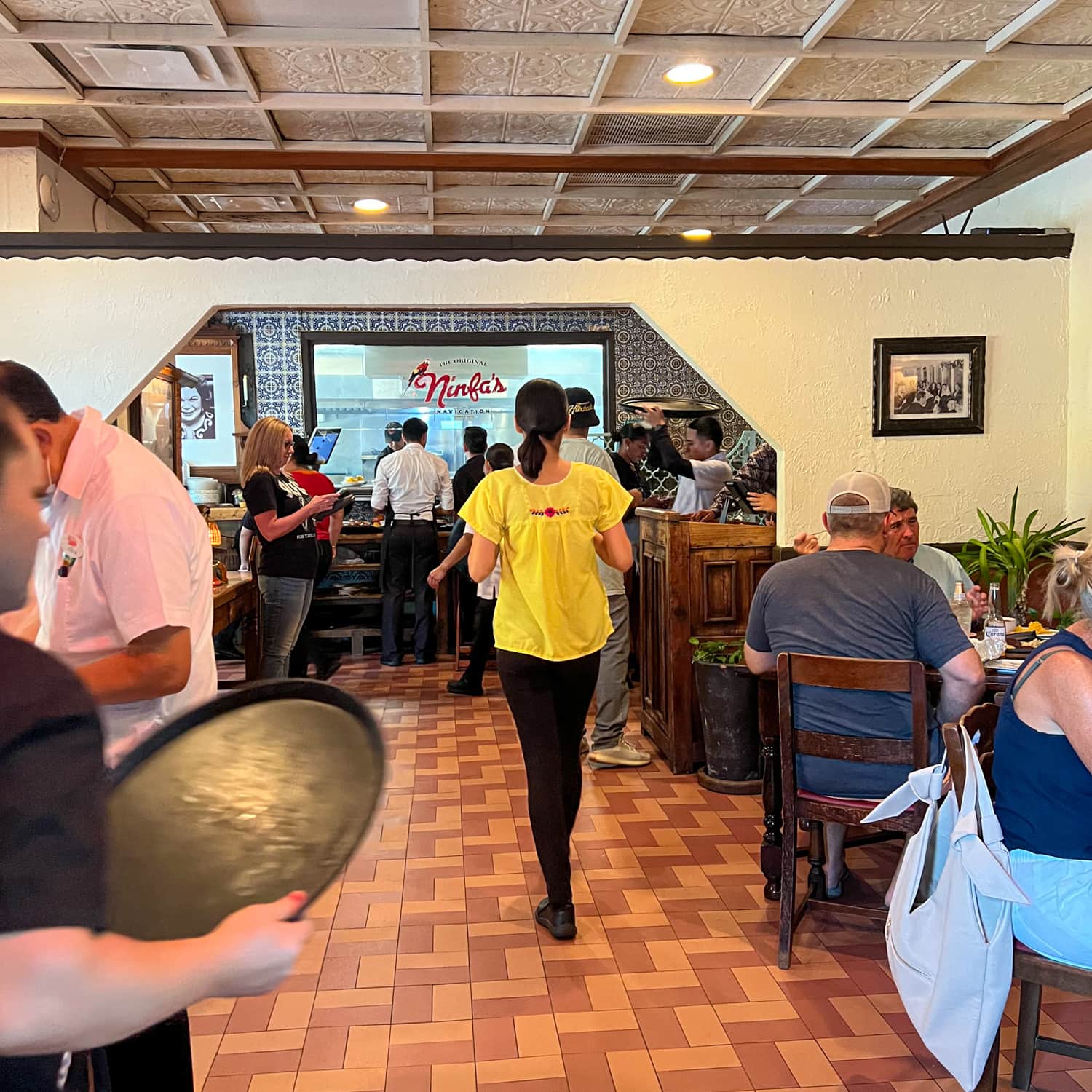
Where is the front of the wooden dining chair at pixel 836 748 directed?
away from the camera

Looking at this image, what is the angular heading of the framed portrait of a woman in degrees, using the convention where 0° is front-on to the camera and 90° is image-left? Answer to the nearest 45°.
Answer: approximately 0°

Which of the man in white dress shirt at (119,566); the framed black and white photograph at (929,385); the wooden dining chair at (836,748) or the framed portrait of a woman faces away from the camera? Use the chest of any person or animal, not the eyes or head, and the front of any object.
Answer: the wooden dining chair

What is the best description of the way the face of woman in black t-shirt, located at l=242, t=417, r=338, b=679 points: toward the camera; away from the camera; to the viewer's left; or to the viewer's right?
to the viewer's right

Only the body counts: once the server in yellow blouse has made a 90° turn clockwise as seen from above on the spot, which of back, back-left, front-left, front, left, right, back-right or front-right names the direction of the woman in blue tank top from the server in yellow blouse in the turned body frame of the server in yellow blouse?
front-right

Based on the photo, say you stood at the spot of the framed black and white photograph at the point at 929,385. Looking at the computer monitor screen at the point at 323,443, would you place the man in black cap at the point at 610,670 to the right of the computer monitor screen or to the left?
left

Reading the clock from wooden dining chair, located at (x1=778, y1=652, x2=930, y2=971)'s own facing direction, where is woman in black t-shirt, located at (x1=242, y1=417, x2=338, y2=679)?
The woman in black t-shirt is roughly at 10 o'clock from the wooden dining chair.

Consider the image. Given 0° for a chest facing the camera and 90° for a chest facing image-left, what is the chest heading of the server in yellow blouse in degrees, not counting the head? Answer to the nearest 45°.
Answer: approximately 180°

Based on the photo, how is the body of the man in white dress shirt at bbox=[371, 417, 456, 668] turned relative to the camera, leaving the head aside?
away from the camera
